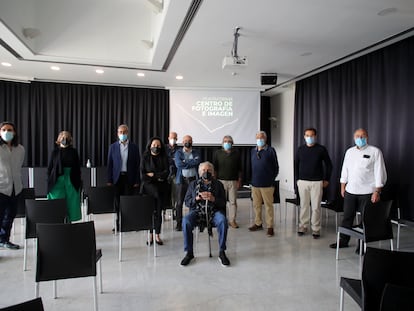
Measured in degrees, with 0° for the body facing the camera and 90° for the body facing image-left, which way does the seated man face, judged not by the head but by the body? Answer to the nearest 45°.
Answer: approximately 0°

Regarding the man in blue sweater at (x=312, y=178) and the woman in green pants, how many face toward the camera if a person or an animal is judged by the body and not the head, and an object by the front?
2

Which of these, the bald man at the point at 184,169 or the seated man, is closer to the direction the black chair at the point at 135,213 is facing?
the bald man

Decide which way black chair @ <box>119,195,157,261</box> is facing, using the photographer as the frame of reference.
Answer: facing away from the viewer

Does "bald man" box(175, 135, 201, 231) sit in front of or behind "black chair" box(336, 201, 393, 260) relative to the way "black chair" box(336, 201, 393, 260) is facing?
in front

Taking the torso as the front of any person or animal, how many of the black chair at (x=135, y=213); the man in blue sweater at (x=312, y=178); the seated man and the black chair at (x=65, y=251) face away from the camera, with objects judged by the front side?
2

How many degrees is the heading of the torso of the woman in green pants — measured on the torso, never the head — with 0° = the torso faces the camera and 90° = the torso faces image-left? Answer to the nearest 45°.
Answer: approximately 0°

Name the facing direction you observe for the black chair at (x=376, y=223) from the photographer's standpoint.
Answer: facing away from the viewer and to the left of the viewer

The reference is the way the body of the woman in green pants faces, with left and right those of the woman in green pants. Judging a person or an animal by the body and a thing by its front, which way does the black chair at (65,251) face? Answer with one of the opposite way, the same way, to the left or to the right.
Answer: the opposite way

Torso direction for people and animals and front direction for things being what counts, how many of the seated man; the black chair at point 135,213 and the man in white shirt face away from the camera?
1
